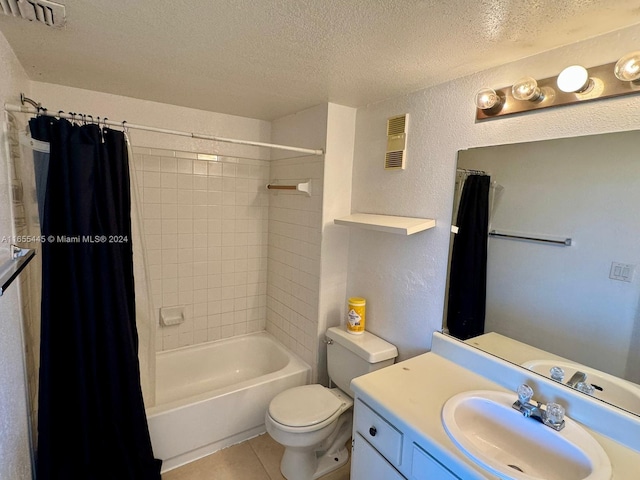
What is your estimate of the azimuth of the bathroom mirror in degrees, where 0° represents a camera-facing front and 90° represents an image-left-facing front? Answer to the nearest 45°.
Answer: approximately 45°

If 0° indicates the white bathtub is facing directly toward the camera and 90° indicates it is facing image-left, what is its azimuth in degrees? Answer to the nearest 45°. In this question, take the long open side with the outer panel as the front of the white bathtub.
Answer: approximately 315°

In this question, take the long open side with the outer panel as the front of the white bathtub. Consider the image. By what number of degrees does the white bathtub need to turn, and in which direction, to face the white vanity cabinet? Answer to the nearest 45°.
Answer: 0° — it already faces it

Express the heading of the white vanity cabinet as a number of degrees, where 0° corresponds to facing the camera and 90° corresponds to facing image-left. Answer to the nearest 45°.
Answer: approximately 45°
